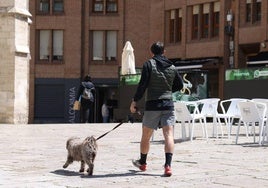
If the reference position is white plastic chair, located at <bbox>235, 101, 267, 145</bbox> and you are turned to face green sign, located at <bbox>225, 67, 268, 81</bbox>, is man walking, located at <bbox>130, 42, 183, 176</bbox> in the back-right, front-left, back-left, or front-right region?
back-left

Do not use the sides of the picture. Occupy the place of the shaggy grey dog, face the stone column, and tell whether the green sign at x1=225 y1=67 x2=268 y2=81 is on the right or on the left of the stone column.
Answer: right

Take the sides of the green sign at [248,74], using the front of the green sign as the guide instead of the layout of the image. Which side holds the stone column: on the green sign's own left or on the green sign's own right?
on the green sign's own right

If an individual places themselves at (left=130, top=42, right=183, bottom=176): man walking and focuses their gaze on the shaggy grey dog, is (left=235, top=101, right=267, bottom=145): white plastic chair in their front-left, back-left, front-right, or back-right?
back-right

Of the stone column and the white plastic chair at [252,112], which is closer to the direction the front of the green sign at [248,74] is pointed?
the white plastic chair
